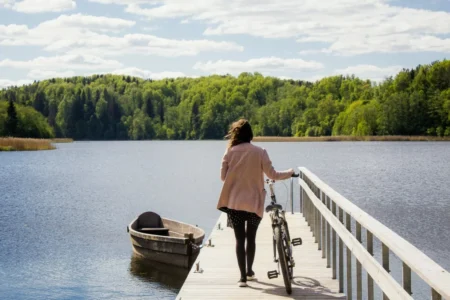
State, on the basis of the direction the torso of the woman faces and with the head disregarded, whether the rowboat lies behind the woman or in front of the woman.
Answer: in front

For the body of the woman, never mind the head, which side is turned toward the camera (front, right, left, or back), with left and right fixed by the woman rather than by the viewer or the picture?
back

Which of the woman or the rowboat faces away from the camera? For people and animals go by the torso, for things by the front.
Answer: the woman

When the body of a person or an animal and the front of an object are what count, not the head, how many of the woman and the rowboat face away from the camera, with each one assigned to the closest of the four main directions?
1

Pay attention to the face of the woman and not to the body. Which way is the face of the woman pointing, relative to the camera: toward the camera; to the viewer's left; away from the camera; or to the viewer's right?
away from the camera
